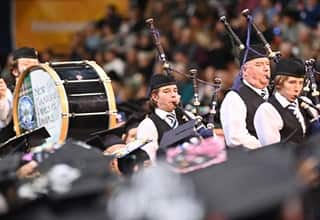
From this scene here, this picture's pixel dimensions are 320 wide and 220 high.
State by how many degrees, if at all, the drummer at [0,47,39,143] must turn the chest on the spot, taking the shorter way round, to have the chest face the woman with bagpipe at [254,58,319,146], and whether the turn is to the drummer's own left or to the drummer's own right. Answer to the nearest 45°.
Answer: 0° — they already face them

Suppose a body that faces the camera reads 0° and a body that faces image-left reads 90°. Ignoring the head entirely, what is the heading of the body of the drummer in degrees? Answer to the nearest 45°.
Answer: approximately 315°

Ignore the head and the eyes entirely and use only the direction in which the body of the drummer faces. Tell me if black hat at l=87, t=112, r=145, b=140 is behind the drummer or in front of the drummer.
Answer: in front
